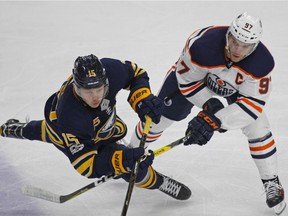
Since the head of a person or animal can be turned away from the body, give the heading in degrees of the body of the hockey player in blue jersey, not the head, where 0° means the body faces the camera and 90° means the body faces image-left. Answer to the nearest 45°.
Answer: approximately 315°

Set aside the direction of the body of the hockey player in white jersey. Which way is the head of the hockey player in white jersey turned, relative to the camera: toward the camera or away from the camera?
toward the camera
